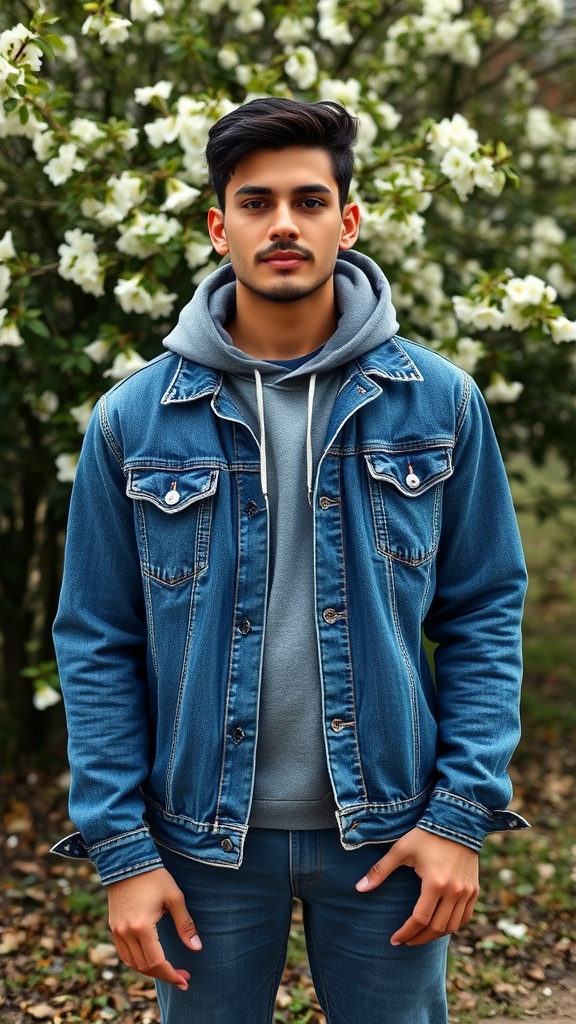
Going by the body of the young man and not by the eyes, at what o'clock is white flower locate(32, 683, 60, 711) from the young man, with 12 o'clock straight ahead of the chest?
The white flower is roughly at 5 o'clock from the young man.

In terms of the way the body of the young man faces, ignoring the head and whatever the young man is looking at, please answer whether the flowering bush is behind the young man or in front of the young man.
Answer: behind

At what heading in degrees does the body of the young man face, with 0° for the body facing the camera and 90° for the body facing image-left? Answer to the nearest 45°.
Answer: approximately 0°
